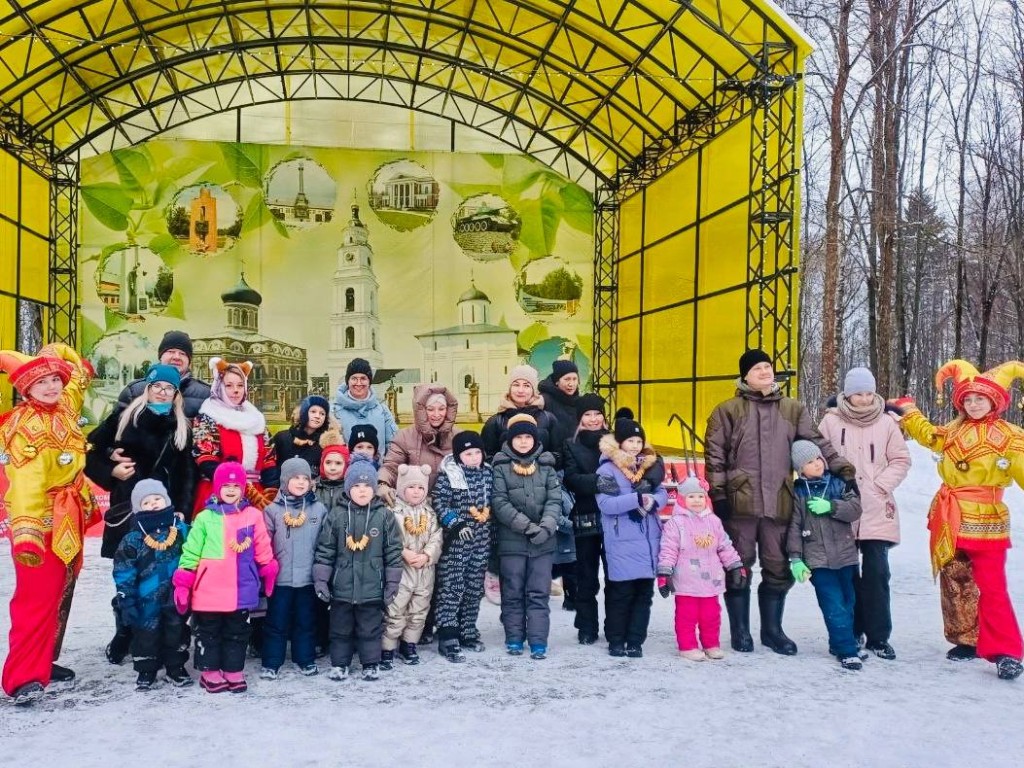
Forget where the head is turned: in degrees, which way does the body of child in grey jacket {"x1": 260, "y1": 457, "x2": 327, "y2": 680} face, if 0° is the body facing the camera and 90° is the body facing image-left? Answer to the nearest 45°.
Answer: approximately 0°

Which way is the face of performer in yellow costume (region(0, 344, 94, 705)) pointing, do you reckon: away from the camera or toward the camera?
toward the camera

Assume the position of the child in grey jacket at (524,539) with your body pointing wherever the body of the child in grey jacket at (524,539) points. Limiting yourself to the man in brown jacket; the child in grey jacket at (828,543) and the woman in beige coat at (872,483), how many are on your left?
3

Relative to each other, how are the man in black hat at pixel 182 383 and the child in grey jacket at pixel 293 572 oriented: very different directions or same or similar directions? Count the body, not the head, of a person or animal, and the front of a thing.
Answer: same or similar directions

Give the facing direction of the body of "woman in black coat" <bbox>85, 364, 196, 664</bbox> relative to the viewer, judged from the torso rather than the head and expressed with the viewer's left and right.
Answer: facing the viewer

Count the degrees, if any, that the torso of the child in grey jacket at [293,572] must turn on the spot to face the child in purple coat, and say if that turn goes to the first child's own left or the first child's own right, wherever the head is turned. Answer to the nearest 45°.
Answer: approximately 90° to the first child's own left

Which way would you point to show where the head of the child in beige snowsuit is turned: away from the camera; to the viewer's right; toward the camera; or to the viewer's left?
toward the camera

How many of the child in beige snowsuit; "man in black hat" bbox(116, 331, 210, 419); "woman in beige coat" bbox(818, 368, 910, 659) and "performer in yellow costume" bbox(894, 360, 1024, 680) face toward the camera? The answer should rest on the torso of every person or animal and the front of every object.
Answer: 4

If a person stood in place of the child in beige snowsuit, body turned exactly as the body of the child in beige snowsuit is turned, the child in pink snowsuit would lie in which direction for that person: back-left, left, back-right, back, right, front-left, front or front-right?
left

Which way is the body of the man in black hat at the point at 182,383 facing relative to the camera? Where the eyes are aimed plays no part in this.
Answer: toward the camera

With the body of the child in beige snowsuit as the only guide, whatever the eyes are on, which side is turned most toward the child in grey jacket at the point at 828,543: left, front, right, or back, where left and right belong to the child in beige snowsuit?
left

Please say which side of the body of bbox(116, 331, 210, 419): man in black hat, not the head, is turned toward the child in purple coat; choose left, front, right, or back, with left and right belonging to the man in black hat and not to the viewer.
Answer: left

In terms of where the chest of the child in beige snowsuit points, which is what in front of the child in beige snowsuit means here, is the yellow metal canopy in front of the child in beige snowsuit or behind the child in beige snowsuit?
behind

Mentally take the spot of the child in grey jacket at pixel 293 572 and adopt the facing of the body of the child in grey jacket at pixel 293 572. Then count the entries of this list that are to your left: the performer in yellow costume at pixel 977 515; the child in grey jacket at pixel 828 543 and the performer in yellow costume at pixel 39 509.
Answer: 2

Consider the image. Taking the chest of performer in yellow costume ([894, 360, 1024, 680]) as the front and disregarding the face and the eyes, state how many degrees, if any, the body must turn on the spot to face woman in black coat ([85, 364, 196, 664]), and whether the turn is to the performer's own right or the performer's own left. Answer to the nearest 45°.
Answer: approximately 45° to the performer's own right
